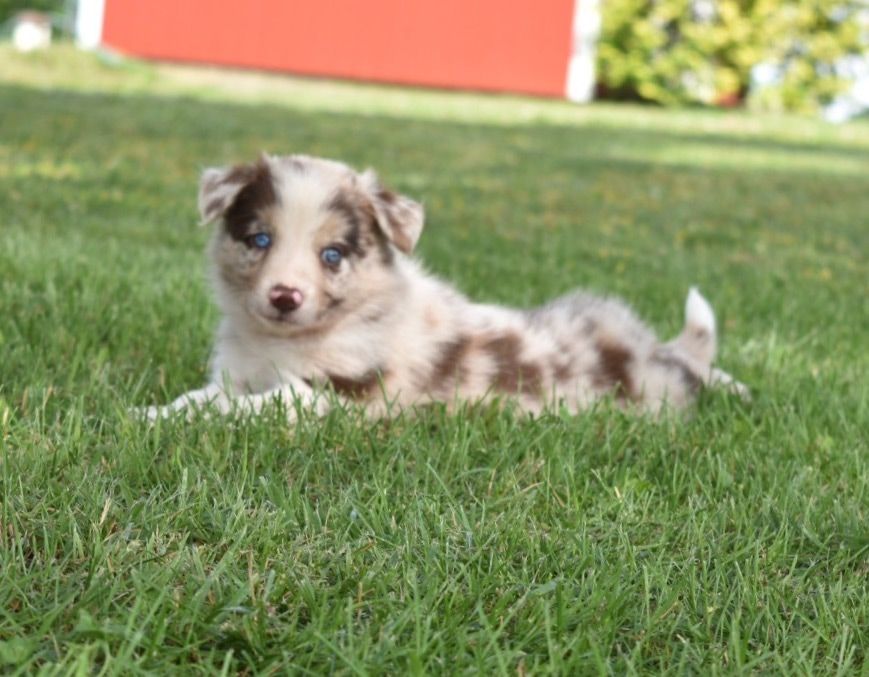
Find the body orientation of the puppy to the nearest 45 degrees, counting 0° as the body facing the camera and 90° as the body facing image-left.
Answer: approximately 90°
